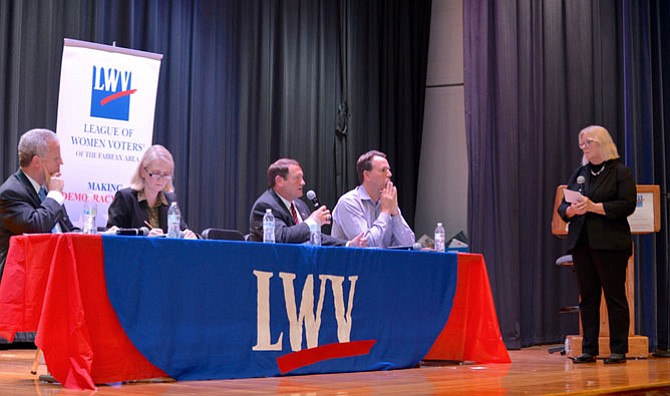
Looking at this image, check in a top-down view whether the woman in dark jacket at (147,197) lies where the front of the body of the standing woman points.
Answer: yes

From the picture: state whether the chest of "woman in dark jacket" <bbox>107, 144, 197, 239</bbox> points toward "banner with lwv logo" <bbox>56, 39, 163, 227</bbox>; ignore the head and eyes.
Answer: no

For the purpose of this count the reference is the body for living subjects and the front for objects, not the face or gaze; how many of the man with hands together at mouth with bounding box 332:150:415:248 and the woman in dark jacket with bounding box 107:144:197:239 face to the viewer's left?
0

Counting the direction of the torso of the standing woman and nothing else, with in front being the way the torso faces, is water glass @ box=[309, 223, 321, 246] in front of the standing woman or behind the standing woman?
in front

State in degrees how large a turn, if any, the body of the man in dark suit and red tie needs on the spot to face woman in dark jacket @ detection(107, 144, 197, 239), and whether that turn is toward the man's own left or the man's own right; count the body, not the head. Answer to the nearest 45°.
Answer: approximately 90° to the man's own right

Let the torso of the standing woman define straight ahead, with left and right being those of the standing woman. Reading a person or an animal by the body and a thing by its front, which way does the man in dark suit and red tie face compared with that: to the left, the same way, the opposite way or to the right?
to the left

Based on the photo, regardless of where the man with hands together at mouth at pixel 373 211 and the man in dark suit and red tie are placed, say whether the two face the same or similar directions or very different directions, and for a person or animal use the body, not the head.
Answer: same or similar directions

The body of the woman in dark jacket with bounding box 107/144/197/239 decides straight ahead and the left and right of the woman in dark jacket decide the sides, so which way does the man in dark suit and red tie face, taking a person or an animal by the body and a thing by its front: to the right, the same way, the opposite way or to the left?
the same way

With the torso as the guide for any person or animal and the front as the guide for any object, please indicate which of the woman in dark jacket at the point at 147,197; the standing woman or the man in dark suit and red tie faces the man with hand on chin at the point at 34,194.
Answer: the standing woman

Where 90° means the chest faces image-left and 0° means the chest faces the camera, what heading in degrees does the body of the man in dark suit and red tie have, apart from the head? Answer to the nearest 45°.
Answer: approximately 315°

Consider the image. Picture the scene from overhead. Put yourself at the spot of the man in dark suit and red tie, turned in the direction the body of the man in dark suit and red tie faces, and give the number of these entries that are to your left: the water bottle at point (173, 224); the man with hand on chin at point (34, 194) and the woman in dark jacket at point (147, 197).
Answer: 0

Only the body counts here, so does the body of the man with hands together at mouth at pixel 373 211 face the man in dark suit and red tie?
no

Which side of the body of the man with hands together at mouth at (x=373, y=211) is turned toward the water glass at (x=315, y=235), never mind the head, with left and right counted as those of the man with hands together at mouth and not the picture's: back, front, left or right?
right

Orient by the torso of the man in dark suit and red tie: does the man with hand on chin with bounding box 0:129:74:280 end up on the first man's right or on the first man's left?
on the first man's right

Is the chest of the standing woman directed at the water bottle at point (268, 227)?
yes

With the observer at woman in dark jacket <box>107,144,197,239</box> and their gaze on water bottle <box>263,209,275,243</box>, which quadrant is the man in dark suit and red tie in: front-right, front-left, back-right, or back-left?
front-left

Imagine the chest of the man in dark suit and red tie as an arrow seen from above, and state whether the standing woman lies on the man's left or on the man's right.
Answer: on the man's left

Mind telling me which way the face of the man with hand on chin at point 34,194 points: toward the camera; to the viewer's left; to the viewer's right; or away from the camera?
to the viewer's right
